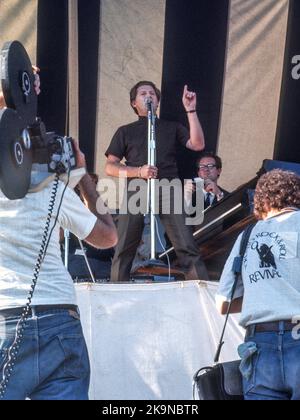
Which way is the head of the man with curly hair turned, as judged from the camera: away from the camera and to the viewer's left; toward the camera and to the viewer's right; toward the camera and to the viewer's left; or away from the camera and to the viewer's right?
away from the camera and to the viewer's left

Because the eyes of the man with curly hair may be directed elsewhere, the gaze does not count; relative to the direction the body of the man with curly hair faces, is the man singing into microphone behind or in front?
in front

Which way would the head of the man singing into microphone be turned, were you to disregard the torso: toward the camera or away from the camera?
toward the camera

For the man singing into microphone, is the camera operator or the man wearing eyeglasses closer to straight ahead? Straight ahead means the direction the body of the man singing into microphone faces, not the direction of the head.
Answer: the camera operator

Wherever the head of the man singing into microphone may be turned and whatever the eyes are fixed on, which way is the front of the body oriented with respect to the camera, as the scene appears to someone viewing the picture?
toward the camera

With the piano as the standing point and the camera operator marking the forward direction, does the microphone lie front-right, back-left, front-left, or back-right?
front-right

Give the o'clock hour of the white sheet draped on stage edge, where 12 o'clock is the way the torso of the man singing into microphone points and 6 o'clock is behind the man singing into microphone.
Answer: The white sheet draped on stage edge is roughly at 12 o'clock from the man singing into microphone.

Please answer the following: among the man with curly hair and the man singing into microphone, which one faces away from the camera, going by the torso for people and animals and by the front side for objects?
the man with curly hair

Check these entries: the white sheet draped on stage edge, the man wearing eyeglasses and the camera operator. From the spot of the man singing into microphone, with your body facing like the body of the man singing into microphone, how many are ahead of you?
2

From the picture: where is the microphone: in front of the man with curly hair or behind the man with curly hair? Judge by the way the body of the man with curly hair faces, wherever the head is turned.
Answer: in front

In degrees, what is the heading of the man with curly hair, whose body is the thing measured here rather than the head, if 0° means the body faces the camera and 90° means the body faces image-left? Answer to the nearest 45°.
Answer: approximately 180°

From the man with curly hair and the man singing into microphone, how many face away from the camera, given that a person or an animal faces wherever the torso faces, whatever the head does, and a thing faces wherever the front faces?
1

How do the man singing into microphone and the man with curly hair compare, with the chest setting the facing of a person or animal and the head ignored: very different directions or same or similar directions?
very different directions

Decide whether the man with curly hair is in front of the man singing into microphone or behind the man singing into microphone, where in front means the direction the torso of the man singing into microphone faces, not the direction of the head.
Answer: in front
